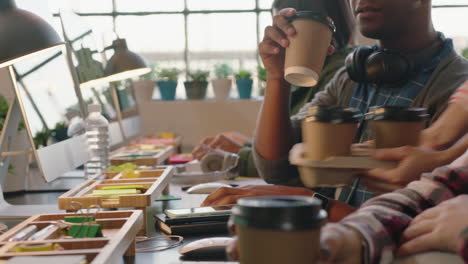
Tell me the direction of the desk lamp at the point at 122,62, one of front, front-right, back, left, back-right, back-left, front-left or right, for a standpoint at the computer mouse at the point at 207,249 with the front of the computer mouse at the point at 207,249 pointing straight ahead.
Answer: right

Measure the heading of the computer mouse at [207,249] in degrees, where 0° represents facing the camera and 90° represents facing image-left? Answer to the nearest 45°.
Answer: approximately 90°

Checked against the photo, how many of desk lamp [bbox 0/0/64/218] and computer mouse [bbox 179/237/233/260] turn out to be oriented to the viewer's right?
1

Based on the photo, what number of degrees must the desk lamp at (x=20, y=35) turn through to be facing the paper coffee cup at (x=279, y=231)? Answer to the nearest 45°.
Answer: approximately 90° to its right

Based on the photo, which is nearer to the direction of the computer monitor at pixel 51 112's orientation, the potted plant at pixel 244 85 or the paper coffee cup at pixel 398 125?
the paper coffee cup

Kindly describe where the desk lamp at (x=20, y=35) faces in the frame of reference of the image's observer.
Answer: facing to the right of the viewer

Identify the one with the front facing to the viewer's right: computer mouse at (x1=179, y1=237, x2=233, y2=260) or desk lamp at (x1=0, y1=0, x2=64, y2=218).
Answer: the desk lamp

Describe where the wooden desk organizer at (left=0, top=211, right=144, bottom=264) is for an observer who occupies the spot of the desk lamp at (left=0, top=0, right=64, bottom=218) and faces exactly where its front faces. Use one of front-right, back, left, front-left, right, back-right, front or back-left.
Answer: right

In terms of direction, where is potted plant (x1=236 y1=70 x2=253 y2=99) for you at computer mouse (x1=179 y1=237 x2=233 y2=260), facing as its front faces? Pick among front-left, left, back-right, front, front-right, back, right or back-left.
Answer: right
